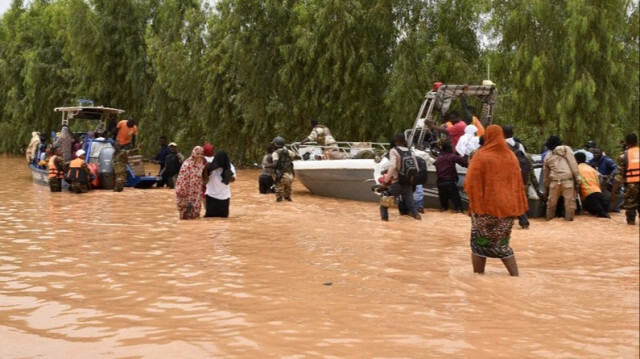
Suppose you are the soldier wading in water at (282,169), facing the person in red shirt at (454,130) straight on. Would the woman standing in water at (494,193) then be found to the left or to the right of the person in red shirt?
right

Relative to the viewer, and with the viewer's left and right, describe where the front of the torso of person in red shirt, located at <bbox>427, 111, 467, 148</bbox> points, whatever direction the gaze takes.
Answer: facing the viewer and to the left of the viewer

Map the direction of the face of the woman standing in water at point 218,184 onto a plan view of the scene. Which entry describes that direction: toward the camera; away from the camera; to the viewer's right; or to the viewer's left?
away from the camera

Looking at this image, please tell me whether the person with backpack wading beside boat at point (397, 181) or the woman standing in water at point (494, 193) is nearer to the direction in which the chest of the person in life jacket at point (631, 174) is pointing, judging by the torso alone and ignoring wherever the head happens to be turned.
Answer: the person with backpack wading beside boat

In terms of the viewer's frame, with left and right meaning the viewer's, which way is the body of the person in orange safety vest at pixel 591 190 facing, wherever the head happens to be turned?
facing away from the viewer and to the left of the viewer

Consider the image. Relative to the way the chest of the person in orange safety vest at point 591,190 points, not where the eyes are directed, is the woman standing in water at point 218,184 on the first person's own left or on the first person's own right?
on the first person's own left

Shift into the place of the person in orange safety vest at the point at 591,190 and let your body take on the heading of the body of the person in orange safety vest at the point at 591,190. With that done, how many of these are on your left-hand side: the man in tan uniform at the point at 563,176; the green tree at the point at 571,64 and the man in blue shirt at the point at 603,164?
1

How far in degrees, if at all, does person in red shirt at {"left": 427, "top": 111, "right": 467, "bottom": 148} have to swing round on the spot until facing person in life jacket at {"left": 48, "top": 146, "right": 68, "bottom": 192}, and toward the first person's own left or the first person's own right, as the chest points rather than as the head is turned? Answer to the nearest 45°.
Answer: approximately 45° to the first person's own right

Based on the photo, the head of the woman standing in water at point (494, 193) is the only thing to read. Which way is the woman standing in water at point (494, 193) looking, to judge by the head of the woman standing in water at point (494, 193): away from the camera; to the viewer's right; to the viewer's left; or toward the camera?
away from the camera
